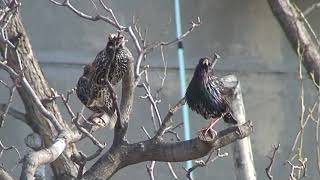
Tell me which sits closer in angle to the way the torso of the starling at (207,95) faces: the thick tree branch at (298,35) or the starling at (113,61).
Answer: the starling

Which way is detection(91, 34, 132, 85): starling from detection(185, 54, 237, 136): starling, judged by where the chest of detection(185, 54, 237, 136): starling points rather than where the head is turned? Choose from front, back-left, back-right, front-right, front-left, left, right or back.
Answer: front-right

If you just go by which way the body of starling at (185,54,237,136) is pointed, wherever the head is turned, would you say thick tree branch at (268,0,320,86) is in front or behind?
behind

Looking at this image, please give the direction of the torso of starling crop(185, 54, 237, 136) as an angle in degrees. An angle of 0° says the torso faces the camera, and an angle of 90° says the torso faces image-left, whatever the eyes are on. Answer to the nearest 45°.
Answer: approximately 45°

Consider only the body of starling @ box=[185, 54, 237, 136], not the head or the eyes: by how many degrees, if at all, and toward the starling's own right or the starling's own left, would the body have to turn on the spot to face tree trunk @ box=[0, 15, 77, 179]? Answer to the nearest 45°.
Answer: approximately 90° to the starling's own right
